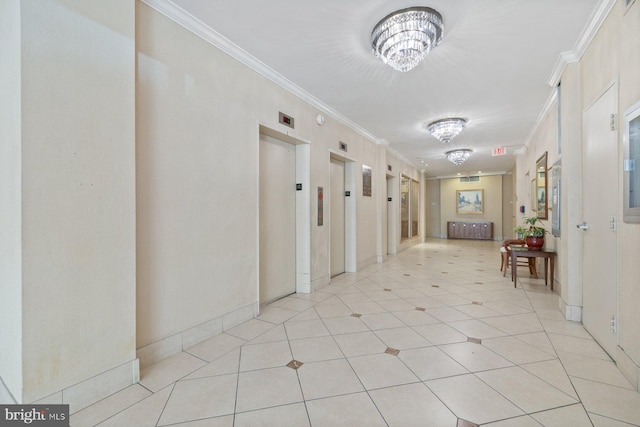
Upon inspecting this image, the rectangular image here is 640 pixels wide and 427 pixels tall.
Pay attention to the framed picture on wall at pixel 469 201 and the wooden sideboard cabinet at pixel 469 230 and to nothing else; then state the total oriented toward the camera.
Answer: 2

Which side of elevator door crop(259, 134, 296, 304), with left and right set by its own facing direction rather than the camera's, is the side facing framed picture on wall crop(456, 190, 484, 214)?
left

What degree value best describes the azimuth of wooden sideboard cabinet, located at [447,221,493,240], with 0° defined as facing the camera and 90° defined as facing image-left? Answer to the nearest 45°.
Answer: approximately 0°

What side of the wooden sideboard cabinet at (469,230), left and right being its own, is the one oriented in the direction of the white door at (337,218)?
front

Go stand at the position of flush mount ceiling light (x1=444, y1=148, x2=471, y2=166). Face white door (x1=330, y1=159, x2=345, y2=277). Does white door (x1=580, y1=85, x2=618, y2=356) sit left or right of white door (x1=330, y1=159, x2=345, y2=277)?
left

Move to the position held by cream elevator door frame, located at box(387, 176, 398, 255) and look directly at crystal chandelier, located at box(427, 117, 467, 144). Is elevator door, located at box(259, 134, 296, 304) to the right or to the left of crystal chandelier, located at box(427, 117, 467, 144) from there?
right

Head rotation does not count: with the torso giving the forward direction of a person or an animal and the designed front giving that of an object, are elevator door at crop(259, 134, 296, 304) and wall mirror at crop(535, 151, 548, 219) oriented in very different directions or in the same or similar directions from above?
very different directions

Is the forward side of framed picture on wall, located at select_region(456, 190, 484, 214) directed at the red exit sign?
yes

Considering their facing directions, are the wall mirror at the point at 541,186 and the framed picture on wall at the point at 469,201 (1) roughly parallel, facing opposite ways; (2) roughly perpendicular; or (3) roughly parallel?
roughly perpendicular

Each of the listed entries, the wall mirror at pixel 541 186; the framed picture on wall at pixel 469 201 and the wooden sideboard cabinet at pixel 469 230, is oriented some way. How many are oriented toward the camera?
2

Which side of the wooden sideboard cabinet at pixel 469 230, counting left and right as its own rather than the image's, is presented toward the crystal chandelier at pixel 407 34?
front

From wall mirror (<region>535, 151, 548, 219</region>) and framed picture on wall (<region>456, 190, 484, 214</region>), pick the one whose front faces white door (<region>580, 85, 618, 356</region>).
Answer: the framed picture on wall

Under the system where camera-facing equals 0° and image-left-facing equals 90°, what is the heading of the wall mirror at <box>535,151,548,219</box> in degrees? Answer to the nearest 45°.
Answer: approximately 90°

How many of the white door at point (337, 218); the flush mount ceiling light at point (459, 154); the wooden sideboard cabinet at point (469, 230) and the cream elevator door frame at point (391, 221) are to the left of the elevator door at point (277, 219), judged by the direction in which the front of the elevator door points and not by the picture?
4
